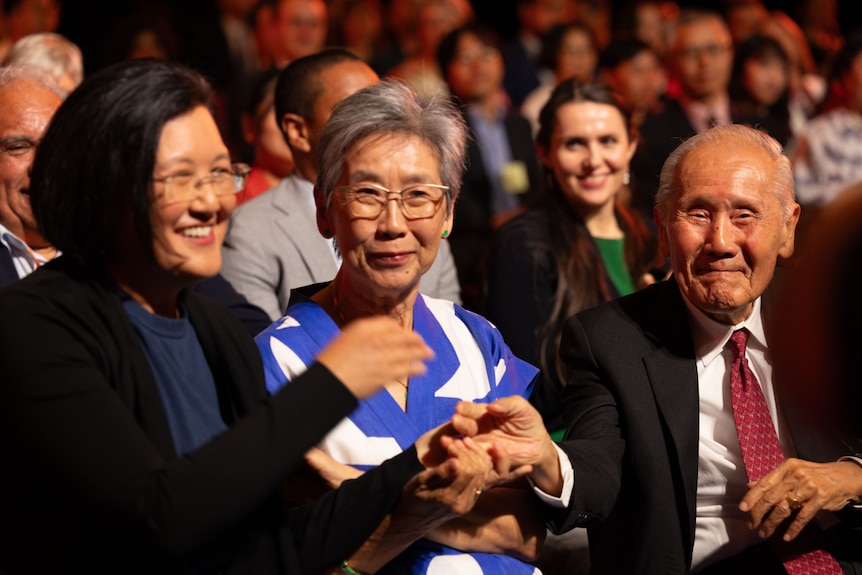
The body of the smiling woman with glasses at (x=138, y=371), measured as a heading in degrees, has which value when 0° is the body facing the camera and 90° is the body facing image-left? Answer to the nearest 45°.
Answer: approximately 315°

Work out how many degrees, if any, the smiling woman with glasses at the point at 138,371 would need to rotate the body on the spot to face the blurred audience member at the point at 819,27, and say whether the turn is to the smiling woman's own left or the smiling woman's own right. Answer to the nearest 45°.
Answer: approximately 90° to the smiling woman's own left

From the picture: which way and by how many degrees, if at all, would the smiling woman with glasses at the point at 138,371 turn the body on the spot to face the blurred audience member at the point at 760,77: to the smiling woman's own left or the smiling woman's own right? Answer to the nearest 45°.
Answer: approximately 90° to the smiling woman's own left

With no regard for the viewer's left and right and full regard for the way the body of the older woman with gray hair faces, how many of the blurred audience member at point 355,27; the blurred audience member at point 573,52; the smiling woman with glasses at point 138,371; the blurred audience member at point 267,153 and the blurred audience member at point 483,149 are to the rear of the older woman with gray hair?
4

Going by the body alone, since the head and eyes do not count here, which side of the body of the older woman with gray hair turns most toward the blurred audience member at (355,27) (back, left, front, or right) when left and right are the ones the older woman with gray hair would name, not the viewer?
back

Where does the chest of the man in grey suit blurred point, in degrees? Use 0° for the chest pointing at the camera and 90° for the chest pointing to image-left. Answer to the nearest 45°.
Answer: approximately 315°

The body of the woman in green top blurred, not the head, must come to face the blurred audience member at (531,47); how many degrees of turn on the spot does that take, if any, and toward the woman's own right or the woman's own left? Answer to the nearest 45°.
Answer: approximately 135° to the woman's own left

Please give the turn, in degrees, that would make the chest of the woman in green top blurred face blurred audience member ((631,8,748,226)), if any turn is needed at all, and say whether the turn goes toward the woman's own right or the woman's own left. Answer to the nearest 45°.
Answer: approximately 135° to the woman's own left

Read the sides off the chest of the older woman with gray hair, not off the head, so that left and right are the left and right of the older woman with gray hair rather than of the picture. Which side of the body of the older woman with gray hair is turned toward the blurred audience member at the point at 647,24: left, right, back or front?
back

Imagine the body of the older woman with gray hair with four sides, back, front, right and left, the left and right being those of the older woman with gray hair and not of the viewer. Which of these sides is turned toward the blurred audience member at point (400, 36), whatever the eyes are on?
back

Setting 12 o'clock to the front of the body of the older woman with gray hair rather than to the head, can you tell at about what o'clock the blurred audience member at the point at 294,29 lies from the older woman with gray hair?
The blurred audience member is roughly at 6 o'clock from the older woman with gray hair.

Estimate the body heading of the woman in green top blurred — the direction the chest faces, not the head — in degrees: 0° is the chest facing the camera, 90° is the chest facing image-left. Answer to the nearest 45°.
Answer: approximately 315°
